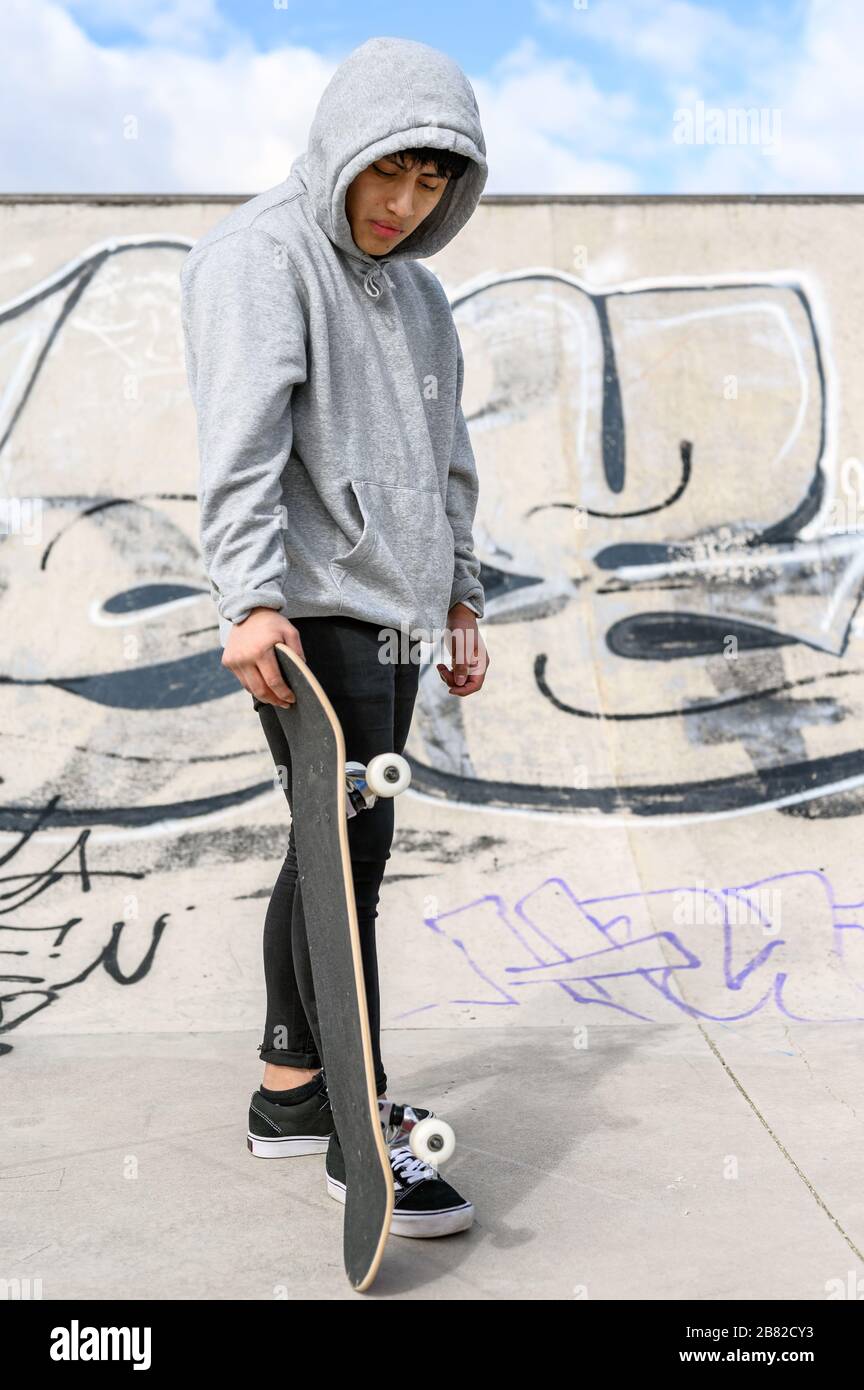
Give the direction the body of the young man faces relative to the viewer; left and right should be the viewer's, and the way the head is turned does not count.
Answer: facing the viewer and to the right of the viewer

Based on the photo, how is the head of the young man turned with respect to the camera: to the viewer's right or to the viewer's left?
to the viewer's right
